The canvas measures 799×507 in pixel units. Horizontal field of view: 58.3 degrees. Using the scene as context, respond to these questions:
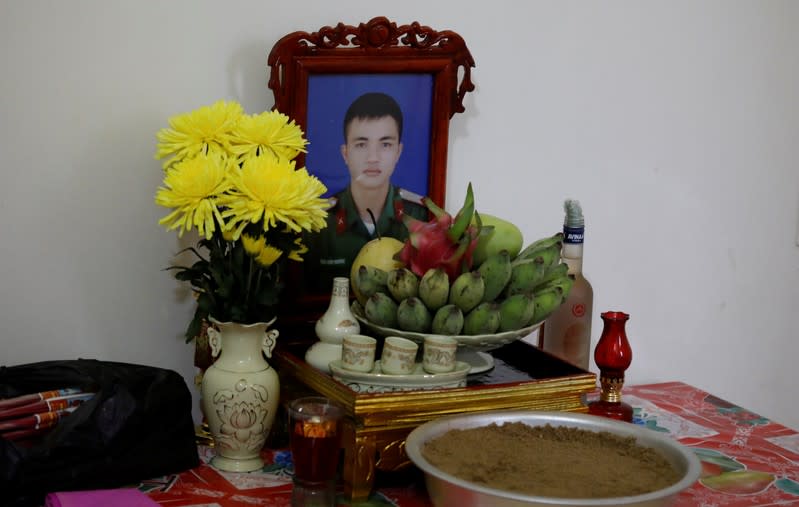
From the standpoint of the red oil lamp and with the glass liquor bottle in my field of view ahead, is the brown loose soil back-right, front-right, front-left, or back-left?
back-left

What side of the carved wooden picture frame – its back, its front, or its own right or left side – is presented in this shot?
front
